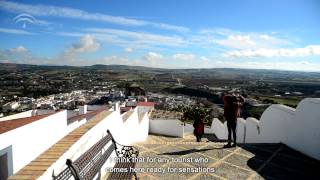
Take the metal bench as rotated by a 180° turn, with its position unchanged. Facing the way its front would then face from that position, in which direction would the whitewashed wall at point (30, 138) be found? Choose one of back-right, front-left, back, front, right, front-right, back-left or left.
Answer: front

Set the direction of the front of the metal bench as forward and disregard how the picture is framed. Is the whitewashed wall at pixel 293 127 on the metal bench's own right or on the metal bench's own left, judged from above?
on the metal bench's own left

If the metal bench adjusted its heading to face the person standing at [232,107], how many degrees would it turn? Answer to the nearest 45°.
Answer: approximately 90° to its left

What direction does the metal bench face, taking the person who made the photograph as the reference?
facing the viewer and to the right of the viewer
